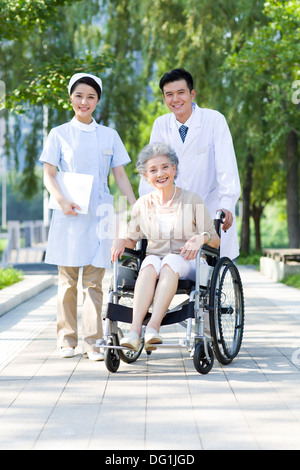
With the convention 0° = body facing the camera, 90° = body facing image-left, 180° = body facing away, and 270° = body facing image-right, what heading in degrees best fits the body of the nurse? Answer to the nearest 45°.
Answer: approximately 0°

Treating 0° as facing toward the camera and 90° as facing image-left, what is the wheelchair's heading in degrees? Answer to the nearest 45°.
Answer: approximately 45°

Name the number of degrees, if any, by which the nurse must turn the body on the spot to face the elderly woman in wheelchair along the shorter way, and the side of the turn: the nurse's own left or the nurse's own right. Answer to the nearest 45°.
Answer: approximately 45° to the nurse's own left

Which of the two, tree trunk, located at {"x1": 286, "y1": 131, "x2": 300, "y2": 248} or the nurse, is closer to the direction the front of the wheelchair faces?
the nurse

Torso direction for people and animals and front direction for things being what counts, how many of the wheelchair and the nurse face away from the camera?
0
